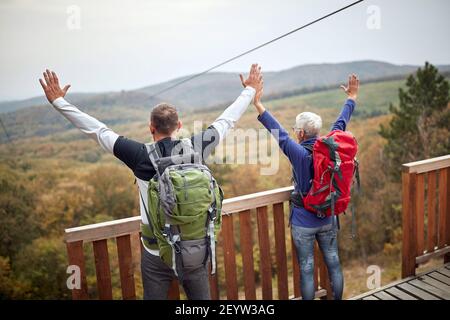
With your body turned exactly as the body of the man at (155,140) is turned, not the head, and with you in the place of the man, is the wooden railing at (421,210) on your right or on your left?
on your right

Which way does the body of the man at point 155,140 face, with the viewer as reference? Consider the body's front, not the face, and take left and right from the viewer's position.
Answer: facing away from the viewer

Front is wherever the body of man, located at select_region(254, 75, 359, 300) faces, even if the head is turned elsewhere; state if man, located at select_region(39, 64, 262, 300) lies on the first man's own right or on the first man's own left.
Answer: on the first man's own left

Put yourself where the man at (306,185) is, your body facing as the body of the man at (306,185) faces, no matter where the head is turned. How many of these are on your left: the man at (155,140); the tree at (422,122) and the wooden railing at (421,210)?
1

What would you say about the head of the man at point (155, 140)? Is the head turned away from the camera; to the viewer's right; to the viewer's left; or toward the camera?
away from the camera

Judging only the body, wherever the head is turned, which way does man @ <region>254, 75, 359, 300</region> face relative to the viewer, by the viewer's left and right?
facing away from the viewer and to the left of the viewer

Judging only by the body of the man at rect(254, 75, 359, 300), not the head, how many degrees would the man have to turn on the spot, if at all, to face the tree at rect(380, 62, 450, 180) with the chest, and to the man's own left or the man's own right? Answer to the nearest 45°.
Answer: approximately 45° to the man's own right

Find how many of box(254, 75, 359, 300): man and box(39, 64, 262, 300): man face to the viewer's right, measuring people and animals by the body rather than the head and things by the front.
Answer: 0

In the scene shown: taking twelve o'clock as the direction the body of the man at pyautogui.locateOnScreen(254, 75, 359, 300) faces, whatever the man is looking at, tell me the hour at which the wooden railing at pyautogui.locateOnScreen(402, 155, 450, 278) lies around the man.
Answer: The wooden railing is roughly at 3 o'clock from the man.
